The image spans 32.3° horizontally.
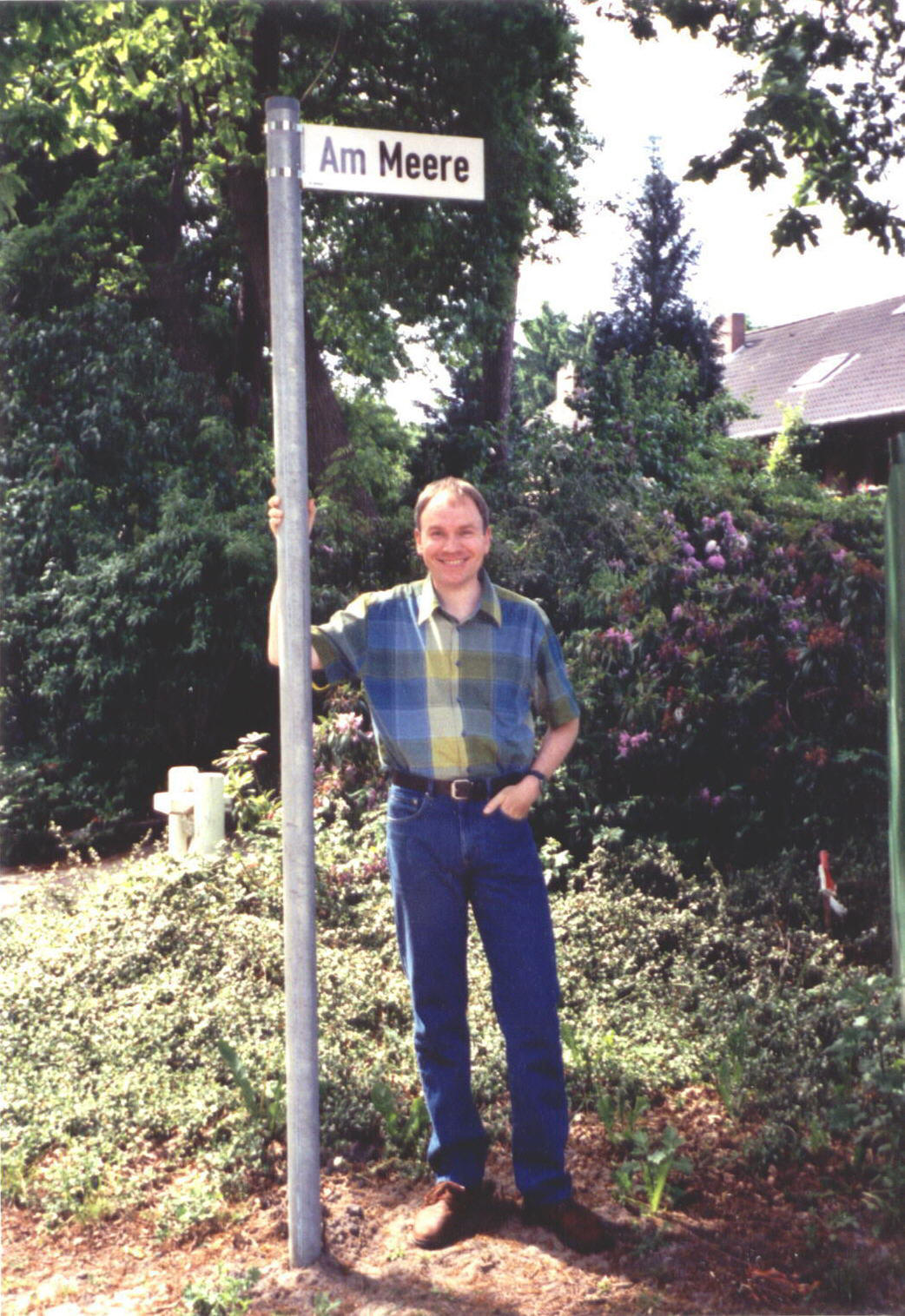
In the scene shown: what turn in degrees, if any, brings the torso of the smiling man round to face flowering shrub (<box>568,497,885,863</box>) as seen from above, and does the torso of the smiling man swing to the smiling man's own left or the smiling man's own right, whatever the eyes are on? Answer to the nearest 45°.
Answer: approximately 135° to the smiling man's own left

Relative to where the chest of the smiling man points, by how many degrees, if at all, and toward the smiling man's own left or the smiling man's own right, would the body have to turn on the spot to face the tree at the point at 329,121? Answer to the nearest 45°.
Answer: approximately 180°

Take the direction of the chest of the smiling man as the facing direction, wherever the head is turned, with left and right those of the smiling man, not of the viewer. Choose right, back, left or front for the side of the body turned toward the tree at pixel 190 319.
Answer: back

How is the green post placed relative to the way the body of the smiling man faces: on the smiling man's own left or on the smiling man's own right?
on the smiling man's own left

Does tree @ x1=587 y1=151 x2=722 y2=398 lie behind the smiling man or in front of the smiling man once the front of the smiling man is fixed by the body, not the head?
behind

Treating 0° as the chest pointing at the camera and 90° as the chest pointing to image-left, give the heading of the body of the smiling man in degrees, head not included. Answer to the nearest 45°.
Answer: approximately 0°

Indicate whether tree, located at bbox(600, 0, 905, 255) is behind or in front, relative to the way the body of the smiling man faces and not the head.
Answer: behind
